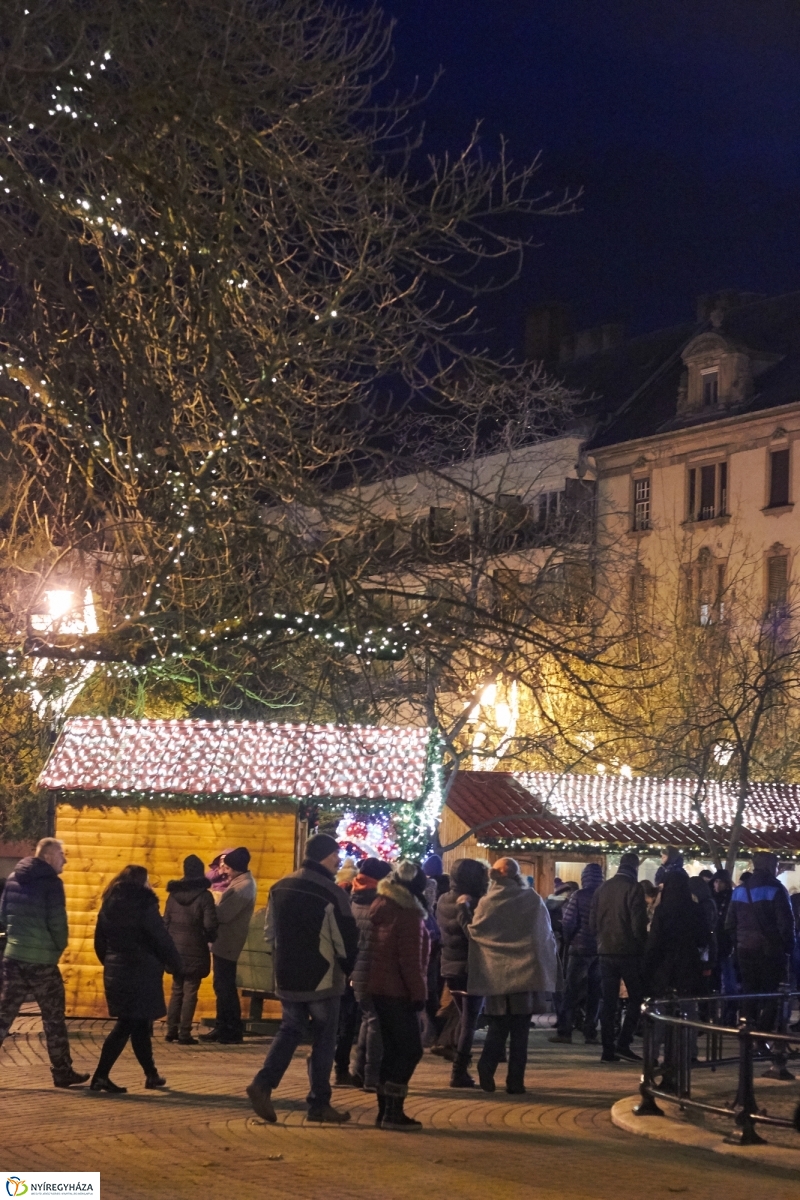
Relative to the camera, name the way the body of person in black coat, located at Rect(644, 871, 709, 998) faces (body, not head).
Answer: away from the camera

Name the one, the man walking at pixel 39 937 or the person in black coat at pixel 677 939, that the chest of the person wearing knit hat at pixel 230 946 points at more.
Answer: the man walking

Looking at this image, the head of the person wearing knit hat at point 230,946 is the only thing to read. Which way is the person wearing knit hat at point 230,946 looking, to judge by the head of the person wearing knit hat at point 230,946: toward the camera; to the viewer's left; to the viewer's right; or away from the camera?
to the viewer's left

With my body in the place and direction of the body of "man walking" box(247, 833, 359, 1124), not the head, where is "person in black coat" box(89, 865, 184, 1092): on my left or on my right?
on my left

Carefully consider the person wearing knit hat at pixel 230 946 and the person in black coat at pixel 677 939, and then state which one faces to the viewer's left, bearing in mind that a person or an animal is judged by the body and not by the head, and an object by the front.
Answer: the person wearing knit hat

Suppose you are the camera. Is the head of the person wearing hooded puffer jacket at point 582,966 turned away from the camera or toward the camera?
away from the camera

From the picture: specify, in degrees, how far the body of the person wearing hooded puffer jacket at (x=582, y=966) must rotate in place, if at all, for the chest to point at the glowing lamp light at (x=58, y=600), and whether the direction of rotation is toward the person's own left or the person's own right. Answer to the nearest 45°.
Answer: approximately 90° to the person's own left

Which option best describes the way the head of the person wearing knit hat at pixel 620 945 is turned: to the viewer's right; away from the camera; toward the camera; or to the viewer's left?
away from the camera

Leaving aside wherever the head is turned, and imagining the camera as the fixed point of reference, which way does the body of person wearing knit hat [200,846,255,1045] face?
to the viewer's left

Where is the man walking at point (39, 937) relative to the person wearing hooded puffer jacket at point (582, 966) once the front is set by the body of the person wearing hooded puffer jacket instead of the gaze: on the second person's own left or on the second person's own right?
on the second person's own left

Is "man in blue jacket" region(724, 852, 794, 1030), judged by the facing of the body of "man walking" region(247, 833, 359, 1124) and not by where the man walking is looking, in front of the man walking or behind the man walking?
in front

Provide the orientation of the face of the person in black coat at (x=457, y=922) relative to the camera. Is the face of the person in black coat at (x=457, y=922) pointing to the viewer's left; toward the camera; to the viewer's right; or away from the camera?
away from the camera
